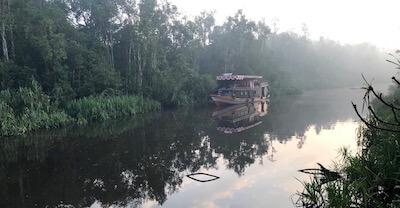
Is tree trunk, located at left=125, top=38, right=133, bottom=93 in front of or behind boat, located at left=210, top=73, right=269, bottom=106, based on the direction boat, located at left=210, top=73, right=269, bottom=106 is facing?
in front

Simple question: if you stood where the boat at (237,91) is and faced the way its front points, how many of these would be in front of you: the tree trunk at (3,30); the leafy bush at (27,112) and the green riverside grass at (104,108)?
3

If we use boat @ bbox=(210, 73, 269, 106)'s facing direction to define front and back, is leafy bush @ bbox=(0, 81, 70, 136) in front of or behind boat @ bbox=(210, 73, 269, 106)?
in front

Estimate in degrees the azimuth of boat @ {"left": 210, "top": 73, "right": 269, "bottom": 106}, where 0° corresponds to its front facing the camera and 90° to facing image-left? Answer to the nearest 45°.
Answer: approximately 45°

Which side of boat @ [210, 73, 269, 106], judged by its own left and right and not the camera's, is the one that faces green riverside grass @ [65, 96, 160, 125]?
front

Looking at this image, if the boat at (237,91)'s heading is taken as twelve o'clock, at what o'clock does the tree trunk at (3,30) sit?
The tree trunk is roughly at 12 o'clock from the boat.
